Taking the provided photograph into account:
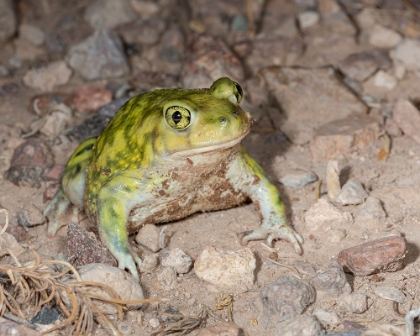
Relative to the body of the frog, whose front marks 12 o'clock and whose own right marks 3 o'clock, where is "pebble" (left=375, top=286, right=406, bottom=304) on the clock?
The pebble is roughly at 12 o'clock from the frog.

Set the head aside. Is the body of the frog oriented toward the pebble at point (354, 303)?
yes

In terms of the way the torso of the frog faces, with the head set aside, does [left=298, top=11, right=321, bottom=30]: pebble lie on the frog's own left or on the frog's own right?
on the frog's own left

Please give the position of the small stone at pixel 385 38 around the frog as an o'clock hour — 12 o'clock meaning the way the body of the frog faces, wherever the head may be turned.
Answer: The small stone is roughly at 9 o'clock from the frog.

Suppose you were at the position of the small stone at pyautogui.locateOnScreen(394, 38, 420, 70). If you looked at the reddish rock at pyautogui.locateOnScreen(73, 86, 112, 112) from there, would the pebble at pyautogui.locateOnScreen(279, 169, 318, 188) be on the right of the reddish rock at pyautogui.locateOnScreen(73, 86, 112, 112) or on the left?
left

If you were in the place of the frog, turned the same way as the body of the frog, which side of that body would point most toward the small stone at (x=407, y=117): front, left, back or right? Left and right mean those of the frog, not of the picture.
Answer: left

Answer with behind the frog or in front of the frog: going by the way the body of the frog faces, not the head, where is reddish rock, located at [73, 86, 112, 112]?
behind

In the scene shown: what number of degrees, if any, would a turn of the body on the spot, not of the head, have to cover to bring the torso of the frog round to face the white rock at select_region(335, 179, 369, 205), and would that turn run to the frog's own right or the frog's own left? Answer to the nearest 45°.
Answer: approximately 45° to the frog's own left

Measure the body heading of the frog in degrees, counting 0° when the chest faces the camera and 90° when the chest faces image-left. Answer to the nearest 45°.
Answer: approximately 315°

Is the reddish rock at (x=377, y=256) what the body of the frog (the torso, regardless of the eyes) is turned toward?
yes

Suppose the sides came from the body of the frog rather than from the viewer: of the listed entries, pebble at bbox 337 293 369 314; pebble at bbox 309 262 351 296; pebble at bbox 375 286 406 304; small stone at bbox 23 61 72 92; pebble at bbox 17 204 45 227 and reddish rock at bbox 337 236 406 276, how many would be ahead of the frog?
4
